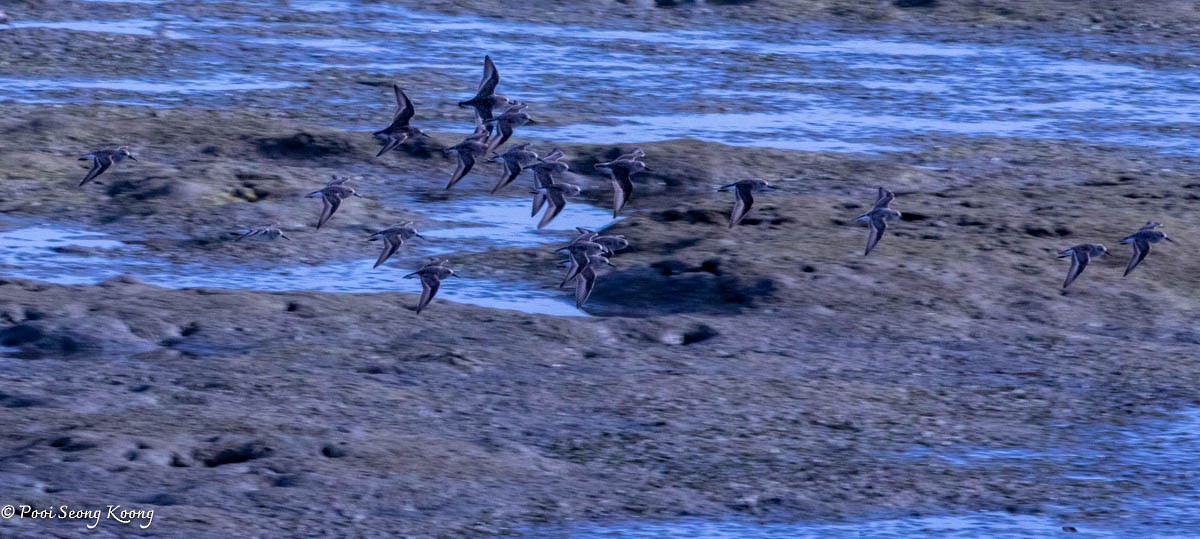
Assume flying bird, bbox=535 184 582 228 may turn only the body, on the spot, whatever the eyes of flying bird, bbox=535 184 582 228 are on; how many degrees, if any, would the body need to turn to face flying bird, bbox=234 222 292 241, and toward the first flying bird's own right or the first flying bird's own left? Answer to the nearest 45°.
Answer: approximately 180°

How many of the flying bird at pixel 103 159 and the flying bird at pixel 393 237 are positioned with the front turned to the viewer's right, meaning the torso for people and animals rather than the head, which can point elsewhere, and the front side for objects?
2

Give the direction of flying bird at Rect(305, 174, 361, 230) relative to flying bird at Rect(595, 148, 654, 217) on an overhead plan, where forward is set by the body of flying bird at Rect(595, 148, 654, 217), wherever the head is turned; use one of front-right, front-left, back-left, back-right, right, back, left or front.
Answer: back

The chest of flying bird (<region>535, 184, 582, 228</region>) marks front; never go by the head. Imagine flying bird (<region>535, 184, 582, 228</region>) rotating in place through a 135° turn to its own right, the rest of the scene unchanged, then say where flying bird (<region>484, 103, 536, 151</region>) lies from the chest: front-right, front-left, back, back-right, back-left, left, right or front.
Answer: right

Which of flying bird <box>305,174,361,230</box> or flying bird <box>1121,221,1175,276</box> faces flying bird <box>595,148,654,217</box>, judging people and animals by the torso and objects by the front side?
flying bird <box>305,174,361,230</box>

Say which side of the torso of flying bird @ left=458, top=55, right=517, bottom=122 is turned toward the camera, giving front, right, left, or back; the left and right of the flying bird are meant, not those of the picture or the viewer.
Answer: right

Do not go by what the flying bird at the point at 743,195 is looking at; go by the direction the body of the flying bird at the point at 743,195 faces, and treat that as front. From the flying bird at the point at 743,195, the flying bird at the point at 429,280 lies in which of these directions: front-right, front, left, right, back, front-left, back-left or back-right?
back-right

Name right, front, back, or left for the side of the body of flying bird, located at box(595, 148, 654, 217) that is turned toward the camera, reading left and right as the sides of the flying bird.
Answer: right

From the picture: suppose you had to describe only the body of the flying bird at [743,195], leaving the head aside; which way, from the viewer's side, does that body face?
to the viewer's right

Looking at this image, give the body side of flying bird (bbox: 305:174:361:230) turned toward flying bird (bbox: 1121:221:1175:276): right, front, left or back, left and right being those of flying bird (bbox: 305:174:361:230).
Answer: front

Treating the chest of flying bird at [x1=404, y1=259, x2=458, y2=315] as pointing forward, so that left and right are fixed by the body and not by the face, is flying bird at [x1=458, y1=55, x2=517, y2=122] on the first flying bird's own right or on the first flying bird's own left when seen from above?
on the first flying bird's own left

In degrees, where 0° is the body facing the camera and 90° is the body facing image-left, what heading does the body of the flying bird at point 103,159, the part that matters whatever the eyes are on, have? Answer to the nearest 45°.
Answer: approximately 270°

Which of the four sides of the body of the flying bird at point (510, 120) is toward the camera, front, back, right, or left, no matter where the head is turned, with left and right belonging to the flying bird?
right

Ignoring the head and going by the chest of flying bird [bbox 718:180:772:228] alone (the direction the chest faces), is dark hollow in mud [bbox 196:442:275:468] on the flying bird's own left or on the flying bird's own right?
on the flying bird's own right

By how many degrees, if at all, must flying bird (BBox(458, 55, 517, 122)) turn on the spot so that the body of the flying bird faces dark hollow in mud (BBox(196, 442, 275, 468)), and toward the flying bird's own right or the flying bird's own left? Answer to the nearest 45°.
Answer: approximately 90° to the flying bird's own right

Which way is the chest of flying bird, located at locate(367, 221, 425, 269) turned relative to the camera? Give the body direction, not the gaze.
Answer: to the viewer's right

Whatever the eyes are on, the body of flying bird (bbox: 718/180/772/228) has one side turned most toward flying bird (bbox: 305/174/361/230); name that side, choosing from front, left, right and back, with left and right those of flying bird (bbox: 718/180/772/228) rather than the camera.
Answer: back

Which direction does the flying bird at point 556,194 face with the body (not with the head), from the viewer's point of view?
to the viewer's right
